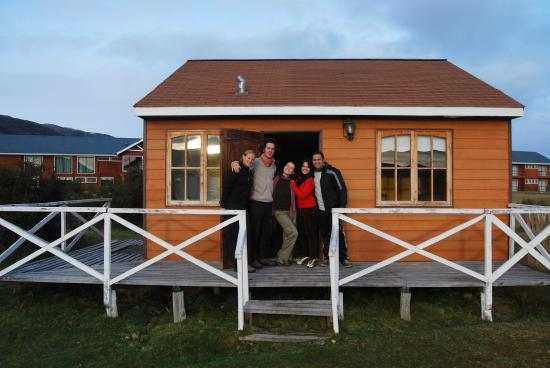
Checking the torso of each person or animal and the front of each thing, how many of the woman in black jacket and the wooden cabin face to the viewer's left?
0

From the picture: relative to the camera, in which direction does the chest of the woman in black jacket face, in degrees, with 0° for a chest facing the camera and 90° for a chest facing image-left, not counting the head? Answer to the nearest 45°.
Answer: approximately 315°

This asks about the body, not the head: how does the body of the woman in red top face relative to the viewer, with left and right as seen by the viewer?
facing the viewer and to the left of the viewer

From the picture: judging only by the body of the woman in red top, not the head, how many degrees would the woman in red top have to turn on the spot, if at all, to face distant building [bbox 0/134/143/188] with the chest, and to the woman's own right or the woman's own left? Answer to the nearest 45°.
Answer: approximately 90° to the woman's own right

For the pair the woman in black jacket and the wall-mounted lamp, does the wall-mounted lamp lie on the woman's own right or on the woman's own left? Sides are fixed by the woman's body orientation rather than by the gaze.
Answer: on the woman's own left

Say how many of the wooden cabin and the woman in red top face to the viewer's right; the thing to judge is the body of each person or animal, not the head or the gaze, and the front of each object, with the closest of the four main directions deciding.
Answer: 0
